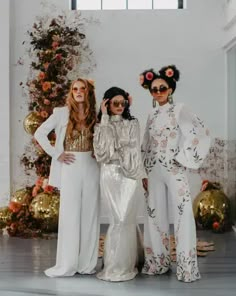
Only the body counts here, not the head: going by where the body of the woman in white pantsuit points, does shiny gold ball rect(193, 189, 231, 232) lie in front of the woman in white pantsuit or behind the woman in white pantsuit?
behind

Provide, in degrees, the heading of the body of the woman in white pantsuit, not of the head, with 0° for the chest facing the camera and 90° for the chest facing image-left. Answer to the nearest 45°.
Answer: approximately 0°

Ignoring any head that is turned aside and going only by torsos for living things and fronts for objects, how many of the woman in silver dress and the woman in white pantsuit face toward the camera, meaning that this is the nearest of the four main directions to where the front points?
2

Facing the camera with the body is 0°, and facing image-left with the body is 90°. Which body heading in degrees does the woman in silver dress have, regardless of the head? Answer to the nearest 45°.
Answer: approximately 0°
